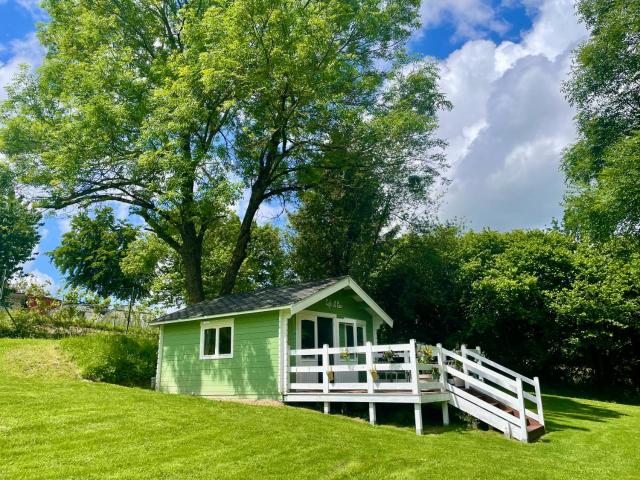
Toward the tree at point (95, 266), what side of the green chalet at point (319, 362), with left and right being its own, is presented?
back

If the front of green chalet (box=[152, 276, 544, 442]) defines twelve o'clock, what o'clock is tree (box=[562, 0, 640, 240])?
The tree is roughly at 10 o'clock from the green chalet.

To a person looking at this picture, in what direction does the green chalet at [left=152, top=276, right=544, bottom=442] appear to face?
facing the viewer and to the right of the viewer

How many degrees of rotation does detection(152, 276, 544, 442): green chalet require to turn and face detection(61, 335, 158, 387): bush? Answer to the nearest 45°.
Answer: approximately 135° to its right
